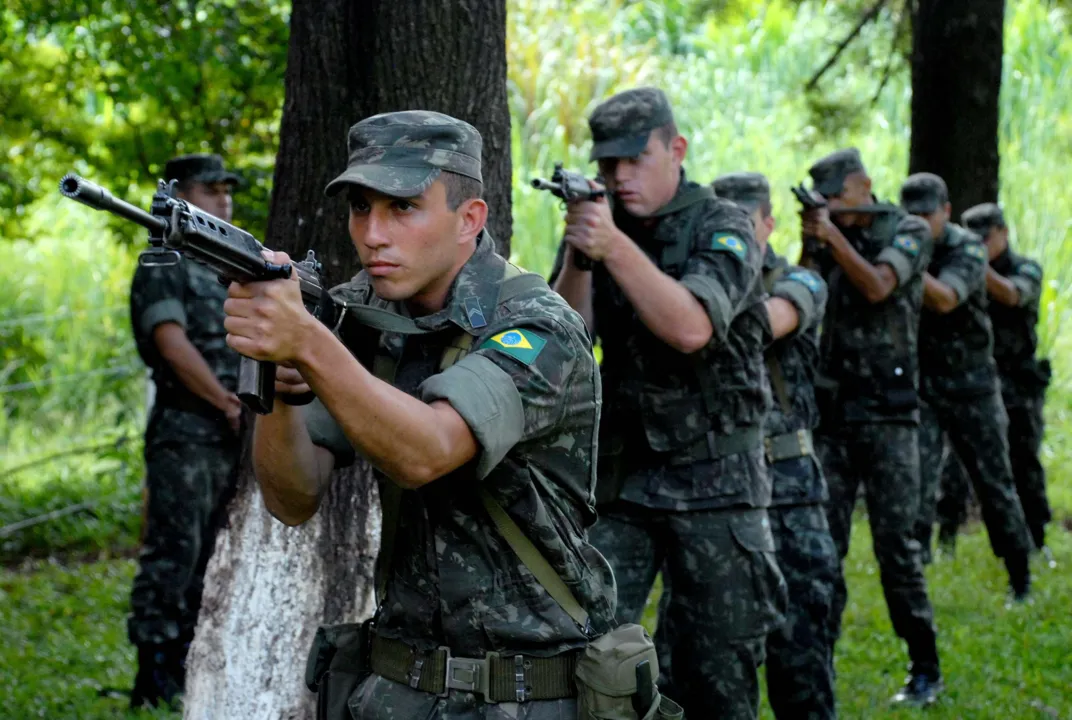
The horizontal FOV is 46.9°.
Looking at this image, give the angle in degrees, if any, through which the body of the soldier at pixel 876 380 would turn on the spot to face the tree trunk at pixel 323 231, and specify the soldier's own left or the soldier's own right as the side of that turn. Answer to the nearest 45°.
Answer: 0° — they already face it

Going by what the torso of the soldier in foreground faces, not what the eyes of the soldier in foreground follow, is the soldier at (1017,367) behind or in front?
behind

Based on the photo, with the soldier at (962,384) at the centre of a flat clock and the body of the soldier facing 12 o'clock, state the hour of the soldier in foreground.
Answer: The soldier in foreground is roughly at 11 o'clock from the soldier.

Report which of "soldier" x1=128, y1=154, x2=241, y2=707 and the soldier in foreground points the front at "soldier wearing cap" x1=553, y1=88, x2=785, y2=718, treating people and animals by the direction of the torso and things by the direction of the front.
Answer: the soldier

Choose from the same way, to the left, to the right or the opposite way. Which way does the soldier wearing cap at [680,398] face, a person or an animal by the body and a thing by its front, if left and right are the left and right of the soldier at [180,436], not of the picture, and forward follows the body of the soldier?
to the right

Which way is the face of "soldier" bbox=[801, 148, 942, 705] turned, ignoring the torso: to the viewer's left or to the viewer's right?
to the viewer's left

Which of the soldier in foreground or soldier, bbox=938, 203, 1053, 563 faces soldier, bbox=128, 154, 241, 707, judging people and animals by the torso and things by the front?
soldier, bbox=938, 203, 1053, 563
